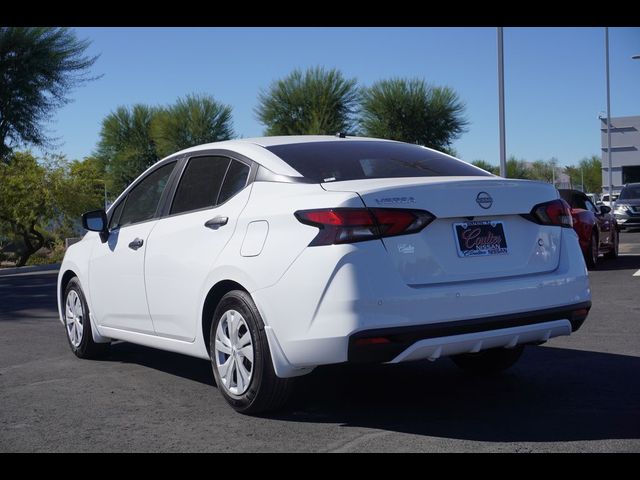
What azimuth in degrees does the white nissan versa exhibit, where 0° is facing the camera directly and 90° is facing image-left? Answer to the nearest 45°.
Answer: approximately 135°

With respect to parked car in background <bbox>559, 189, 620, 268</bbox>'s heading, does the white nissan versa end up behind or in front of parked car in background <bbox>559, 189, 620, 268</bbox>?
behind

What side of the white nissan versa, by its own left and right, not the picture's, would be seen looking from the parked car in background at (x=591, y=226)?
right

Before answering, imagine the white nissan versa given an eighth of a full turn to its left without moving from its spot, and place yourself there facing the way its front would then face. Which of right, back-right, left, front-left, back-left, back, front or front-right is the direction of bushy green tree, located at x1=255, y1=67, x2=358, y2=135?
right

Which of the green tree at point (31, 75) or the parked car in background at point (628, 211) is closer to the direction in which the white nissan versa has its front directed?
the green tree

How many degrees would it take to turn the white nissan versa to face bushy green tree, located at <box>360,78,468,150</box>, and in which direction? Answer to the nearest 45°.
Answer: approximately 45° to its right

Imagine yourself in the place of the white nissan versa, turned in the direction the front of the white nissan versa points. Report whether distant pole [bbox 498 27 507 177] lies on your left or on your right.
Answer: on your right

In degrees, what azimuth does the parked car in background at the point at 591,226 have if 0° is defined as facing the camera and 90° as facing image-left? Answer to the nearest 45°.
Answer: approximately 225°

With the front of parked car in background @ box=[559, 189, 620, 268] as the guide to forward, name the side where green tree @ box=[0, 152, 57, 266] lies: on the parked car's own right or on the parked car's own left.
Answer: on the parked car's own left

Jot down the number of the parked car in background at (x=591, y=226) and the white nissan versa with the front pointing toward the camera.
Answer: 0

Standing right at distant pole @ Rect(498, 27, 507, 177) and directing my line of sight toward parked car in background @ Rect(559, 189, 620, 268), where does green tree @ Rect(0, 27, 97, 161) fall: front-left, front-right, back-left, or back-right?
front-right

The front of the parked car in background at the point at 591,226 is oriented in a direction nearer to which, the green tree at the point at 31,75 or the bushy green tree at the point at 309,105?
the bushy green tree
